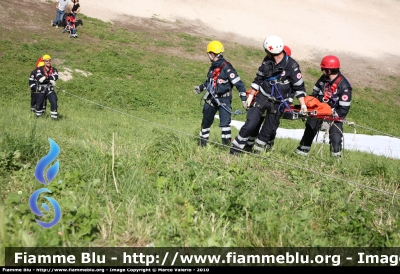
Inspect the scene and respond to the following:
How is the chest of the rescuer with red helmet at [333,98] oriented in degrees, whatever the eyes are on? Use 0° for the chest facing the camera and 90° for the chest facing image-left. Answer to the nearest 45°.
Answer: approximately 45°
